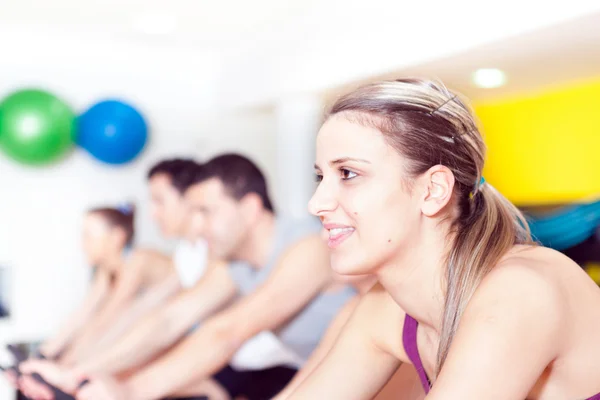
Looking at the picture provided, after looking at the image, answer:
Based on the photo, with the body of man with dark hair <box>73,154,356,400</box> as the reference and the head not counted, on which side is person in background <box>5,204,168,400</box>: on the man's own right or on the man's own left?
on the man's own right

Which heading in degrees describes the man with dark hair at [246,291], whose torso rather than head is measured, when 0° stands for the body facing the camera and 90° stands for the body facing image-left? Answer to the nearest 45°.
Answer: approximately 90°

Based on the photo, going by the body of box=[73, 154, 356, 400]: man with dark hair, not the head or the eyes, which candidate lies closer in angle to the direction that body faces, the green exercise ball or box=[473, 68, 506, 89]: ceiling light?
the green exercise ball

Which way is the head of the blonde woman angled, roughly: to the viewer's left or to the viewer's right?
to the viewer's left

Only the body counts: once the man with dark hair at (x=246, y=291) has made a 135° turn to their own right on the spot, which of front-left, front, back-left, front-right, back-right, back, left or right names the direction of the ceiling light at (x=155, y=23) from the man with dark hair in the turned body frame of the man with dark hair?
front-left

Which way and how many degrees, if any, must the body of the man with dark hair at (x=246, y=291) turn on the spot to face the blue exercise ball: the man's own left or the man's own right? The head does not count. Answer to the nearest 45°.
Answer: approximately 90° to the man's own right

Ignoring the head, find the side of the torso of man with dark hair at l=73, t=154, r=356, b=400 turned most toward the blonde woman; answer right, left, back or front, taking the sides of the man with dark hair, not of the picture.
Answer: left
